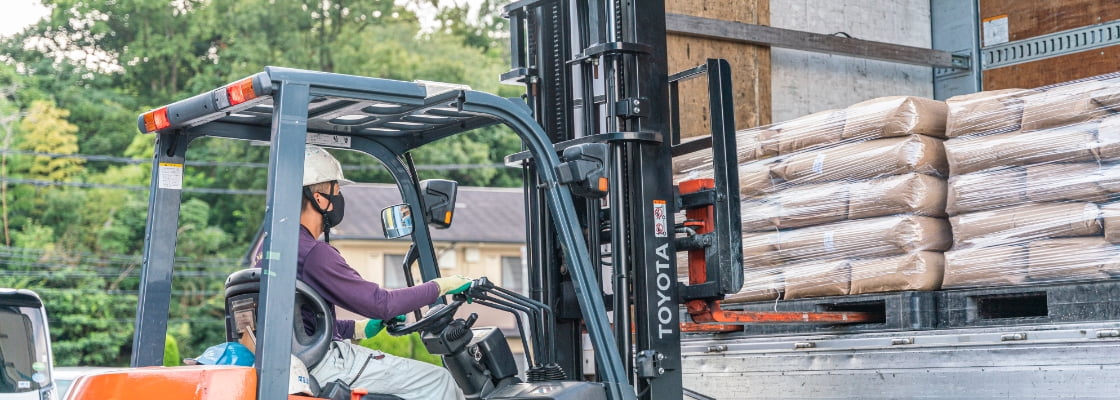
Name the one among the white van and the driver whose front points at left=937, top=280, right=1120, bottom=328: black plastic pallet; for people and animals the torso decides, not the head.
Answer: the driver

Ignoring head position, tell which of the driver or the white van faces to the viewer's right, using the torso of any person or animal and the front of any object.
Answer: the driver

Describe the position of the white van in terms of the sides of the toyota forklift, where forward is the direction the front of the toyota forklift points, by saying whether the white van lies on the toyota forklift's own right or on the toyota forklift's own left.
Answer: on the toyota forklift's own left

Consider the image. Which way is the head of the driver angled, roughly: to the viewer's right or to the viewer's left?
to the viewer's right

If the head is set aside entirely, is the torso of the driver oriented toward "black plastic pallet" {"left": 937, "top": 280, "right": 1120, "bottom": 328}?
yes

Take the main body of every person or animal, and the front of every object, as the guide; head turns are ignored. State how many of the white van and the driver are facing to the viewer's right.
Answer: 1

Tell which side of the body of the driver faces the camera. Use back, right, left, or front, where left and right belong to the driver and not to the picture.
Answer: right

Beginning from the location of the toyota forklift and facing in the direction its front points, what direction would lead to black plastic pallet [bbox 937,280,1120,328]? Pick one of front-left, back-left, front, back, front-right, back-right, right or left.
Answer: front-right

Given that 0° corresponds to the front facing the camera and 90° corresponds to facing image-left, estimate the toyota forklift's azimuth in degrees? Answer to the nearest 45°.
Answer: approximately 225°
